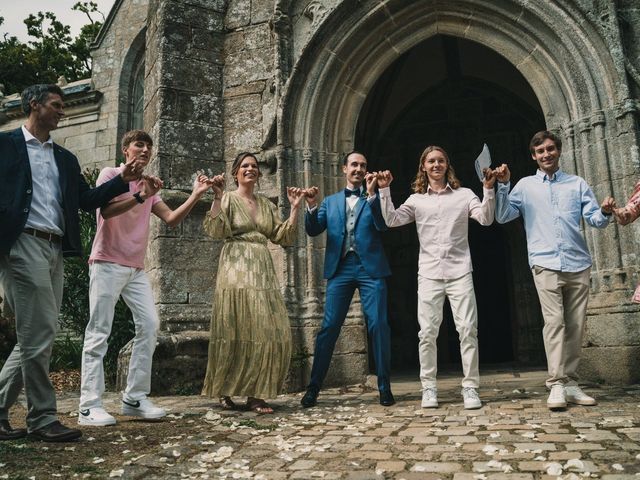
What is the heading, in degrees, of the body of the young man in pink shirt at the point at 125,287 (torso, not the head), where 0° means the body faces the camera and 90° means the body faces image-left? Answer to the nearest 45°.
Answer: approximately 315°

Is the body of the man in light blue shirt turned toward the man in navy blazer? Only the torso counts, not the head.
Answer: no

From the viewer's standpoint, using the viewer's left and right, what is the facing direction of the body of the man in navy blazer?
facing the viewer and to the right of the viewer

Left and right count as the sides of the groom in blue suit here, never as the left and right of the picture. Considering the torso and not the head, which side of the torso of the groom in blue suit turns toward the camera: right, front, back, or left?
front

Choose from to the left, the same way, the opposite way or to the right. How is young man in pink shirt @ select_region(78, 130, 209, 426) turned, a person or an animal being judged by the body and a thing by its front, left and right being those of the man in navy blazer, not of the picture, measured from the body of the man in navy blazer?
the same way

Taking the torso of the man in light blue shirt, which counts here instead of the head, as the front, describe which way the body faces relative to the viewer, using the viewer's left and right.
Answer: facing the viewer

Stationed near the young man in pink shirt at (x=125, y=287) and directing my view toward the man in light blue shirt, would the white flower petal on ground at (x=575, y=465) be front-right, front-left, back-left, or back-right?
front-right

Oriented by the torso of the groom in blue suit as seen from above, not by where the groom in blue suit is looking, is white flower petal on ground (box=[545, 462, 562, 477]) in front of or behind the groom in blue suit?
in front

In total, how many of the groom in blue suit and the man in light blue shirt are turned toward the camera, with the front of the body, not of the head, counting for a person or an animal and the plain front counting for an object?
2

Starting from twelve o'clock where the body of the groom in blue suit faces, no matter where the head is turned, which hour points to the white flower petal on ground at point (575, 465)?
The white flower petal on ground is roughly at 11 o'clock from the groom in blue suit.

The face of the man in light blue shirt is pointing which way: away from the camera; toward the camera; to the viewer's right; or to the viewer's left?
toward the camera

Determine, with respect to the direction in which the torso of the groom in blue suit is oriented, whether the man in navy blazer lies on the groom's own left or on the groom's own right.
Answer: on the groom's own right

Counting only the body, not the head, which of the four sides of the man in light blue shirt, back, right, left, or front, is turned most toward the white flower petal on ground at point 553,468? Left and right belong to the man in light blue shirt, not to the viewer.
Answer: front

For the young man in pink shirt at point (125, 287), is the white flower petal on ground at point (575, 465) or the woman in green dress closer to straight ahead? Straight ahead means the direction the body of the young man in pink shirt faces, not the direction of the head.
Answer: the white flower petal on ground

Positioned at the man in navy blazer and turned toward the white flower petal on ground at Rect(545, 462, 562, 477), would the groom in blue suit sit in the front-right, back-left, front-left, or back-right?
front-left

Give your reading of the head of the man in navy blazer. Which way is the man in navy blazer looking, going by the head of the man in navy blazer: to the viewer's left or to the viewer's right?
to the viewer's right
